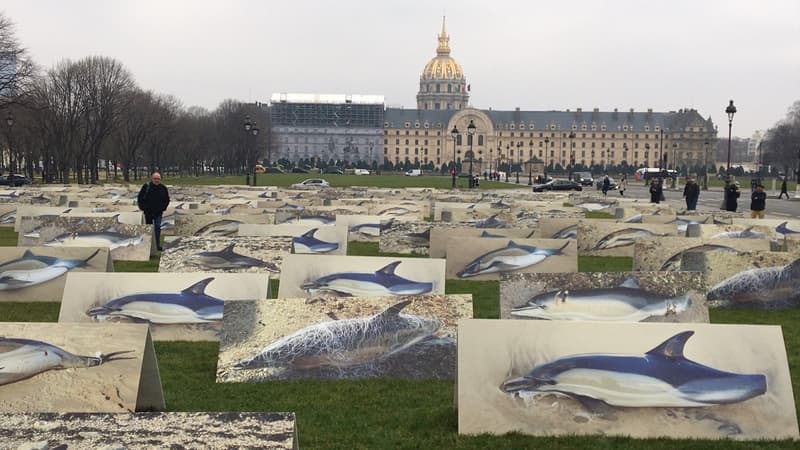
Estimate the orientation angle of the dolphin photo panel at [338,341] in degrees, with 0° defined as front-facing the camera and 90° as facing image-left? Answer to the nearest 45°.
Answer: approximately 0°

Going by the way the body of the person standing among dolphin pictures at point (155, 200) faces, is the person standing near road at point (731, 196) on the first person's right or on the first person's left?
on the first person's left

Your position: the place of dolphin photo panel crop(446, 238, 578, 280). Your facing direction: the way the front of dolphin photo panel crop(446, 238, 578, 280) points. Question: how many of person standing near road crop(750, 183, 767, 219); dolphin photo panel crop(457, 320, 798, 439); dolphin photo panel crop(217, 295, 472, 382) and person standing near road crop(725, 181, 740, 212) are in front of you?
2

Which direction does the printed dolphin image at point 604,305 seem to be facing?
to the viewer's left

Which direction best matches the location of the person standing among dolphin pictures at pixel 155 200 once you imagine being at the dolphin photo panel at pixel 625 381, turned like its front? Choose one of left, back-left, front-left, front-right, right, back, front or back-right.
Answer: back-right

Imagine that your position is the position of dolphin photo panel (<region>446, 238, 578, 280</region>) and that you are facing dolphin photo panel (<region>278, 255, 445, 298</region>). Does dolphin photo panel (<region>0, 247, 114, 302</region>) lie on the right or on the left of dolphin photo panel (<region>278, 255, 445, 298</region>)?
right

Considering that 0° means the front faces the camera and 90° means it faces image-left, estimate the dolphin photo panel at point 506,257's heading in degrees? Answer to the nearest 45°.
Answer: approximately 0°
